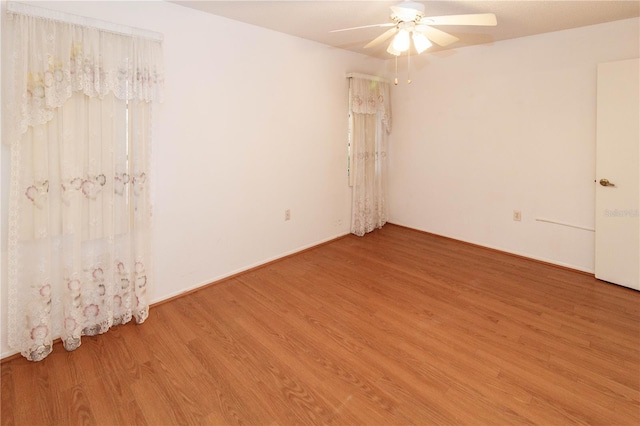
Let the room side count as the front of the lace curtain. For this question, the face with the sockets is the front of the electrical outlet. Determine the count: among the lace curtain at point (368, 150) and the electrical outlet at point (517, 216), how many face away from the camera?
0

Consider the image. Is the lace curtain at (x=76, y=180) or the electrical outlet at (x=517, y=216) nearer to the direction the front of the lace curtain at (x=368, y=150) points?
the electrical outlet

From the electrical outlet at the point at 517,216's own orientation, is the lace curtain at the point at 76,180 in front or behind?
in front

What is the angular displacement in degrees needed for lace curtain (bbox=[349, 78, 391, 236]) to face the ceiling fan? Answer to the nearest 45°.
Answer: approximately 45° to its right

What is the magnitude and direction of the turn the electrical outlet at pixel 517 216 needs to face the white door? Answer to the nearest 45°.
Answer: approximately 45° to its left

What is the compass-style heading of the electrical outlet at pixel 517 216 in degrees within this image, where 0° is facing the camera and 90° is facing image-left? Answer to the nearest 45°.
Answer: approximately 0°

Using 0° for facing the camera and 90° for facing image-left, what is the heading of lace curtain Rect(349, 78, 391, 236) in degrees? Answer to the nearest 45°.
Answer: approximately 315°
